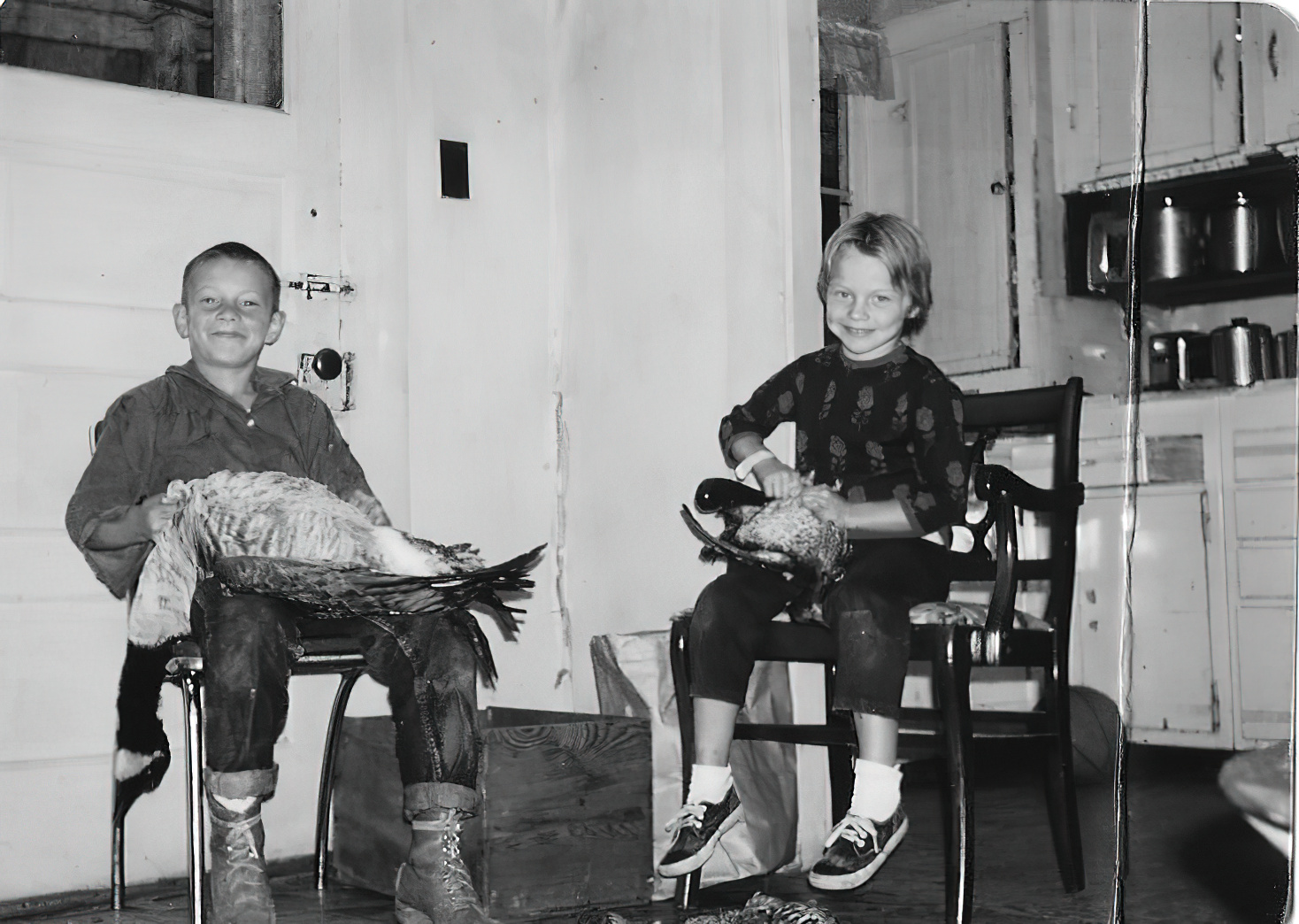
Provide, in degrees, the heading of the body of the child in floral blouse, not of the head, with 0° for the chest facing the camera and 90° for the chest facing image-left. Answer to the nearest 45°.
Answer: approximately 45°

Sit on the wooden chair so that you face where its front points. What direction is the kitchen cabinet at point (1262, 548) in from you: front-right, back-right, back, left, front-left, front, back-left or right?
back

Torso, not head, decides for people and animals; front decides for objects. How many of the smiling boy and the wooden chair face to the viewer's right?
0

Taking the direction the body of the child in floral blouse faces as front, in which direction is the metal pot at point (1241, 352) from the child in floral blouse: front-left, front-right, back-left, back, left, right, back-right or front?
back

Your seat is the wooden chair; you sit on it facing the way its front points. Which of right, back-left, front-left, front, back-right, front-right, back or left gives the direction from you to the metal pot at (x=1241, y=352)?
back

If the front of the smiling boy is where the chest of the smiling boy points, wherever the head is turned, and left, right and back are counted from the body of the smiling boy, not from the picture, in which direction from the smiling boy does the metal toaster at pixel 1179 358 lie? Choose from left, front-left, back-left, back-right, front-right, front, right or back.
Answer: left

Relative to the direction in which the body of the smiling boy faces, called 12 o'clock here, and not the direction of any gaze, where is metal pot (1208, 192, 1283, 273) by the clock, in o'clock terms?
The metal pot is roughly at 9 o'clock from the smiling boy.

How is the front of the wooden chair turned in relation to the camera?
facing the viewer and to the left of the viewer

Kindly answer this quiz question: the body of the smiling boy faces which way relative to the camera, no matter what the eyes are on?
toward the camera

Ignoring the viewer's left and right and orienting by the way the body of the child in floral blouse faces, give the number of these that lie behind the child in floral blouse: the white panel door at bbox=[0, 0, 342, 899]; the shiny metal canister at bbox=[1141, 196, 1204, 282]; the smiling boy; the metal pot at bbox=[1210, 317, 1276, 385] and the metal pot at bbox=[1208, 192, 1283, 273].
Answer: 3

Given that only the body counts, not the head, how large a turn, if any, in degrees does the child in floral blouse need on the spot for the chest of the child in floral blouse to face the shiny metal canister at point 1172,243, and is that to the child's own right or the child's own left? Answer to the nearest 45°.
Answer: approximately 180°

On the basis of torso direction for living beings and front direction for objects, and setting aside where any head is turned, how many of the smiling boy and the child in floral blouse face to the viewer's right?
0
